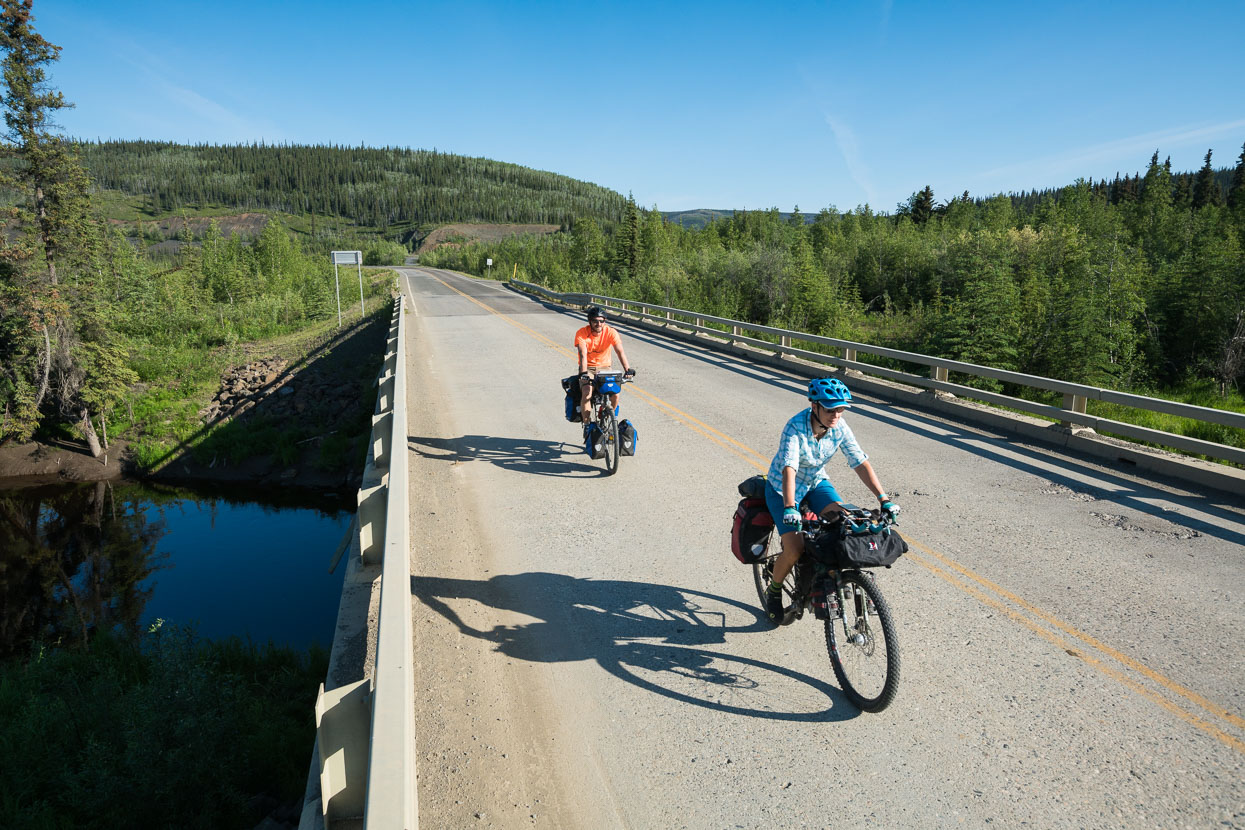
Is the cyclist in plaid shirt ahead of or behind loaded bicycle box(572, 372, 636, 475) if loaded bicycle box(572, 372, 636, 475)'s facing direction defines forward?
ahead

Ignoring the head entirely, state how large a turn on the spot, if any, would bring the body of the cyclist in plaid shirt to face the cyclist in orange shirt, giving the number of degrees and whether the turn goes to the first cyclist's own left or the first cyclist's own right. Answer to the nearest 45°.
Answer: approximately 180°

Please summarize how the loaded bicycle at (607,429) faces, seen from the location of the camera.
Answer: facing the viewer

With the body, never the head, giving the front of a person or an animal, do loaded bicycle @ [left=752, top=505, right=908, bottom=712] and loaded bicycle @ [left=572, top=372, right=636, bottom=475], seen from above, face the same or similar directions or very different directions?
same or similar directions

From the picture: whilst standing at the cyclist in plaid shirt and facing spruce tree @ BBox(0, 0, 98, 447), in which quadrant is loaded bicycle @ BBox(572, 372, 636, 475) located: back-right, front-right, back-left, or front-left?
front-right

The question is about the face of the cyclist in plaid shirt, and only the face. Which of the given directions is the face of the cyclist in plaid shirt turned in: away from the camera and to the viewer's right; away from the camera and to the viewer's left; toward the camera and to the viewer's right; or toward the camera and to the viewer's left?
toward the camera and to the viewer's right

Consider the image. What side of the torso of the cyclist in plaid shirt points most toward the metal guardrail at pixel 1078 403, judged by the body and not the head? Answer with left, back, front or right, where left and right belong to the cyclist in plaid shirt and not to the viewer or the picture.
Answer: left

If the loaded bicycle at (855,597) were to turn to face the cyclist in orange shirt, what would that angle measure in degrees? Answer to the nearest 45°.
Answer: approximately 180°

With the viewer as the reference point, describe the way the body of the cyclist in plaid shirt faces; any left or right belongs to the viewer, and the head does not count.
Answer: facing the viewer and to the right of the viewer

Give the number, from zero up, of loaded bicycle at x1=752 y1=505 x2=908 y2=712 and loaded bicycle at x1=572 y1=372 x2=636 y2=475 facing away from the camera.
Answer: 0

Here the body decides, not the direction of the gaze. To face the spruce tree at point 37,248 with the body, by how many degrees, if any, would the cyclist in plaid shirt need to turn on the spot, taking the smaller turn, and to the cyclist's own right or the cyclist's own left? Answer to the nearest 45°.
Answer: approximately 180°
